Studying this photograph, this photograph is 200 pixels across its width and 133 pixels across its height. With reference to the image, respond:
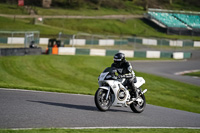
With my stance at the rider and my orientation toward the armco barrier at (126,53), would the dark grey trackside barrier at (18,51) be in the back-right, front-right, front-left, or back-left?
front-left

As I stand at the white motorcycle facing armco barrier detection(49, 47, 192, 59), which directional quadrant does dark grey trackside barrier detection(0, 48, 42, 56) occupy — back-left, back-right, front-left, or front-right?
front-left

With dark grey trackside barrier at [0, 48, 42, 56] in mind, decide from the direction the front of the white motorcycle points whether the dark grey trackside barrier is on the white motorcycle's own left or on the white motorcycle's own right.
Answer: on the white motorcycle's own right

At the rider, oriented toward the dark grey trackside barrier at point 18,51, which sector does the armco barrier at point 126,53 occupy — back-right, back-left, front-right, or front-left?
front-right

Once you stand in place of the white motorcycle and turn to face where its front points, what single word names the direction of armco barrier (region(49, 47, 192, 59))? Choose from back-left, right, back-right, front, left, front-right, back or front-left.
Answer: back-right

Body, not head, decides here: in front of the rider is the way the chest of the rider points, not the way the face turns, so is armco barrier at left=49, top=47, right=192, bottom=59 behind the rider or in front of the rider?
behind

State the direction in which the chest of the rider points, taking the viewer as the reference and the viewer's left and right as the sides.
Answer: facing the viewer and to the left of the viewer

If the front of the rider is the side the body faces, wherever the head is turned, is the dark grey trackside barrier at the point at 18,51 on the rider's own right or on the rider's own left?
on the rider's own right

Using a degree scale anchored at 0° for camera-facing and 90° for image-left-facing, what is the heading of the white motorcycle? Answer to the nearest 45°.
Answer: approximately 45°
